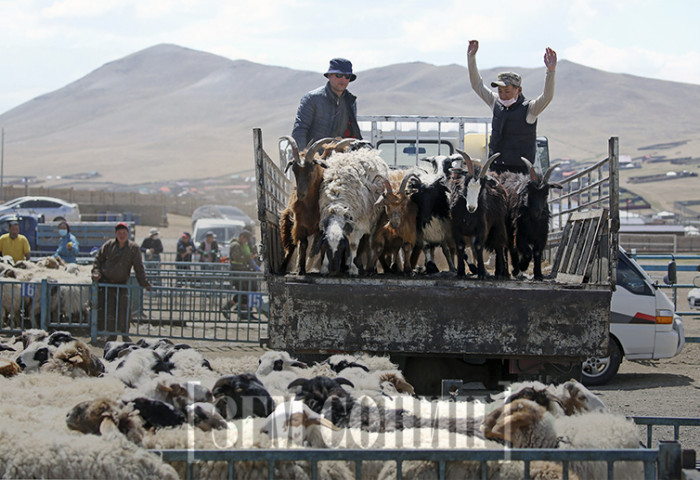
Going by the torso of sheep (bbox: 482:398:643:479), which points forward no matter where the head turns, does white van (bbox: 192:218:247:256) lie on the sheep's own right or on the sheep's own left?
on the sheep's own right

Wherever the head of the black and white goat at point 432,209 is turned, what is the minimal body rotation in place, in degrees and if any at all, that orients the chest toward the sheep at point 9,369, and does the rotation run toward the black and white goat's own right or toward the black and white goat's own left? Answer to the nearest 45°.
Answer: approximately 45° to the black and white goat's own right

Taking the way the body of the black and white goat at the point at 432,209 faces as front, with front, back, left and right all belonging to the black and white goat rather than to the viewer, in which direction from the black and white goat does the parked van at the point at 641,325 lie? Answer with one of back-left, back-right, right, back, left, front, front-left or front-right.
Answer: back-left

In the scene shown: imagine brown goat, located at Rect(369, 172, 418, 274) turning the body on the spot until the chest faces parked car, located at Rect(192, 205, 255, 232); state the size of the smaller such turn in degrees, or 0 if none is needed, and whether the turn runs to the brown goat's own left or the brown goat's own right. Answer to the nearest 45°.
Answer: approximately 180°

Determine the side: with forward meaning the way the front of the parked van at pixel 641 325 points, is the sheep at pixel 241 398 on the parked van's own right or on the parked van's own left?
on the parked van's own right

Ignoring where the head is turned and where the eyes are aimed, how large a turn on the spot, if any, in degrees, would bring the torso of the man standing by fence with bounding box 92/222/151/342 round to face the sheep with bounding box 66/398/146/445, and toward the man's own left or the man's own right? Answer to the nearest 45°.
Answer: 0° — they already face it

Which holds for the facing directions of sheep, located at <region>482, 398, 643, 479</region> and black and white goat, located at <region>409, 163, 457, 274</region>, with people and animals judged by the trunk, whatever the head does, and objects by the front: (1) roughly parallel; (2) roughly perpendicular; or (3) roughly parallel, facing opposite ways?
roughly perpendicular

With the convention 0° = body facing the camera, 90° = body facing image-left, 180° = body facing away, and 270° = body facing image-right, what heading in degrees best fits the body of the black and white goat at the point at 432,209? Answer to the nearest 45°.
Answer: approximately 0°

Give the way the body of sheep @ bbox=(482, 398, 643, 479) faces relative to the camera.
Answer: to the viewer's left

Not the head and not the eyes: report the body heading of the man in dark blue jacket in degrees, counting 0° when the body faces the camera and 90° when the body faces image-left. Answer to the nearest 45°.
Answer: approximately 315°
